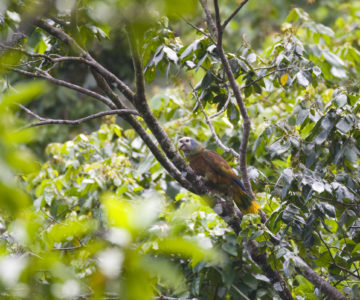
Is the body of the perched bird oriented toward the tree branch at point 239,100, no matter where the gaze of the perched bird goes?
no

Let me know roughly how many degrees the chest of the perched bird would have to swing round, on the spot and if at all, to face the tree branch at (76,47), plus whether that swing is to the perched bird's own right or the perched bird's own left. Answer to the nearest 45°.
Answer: approximately 45° to the perched bird's own left

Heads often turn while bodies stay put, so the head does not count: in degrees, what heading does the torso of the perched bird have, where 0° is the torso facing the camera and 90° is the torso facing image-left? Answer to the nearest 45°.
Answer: approximately 90°

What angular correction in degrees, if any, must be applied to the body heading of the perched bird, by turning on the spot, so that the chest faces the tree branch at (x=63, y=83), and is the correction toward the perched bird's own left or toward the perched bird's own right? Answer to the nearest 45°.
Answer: approximately 45° to the perched bird's own left
